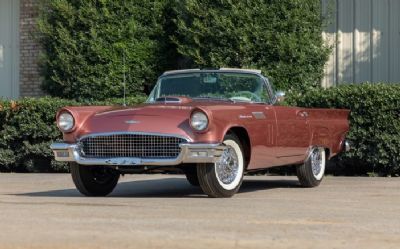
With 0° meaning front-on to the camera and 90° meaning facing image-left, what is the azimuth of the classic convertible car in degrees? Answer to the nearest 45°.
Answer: approximately 45°

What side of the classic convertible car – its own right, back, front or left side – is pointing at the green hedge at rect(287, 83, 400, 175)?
back

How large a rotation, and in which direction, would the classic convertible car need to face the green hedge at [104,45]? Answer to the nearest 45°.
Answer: approximately 135° to its right

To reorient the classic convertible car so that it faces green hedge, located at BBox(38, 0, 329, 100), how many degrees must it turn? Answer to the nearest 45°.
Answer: approximately 135° to its right

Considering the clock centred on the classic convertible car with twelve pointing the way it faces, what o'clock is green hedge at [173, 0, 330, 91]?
The green hedge is roughly at 5 o'clock from the classic convertible car.

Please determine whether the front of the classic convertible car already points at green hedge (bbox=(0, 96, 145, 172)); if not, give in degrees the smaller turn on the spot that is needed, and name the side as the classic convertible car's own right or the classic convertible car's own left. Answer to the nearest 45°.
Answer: approximately 90° to the classic convertible car's own right
